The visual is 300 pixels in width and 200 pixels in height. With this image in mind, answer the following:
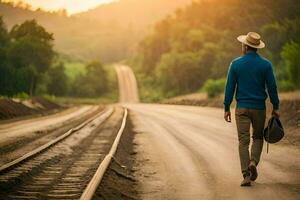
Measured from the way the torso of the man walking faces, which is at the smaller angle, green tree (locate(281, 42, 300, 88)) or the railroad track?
the green tree

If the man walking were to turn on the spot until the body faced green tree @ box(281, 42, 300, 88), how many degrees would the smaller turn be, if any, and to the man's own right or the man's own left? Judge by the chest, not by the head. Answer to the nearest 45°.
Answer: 0° — they already face it

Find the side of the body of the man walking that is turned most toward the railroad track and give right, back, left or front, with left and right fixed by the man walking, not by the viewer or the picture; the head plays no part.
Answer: left

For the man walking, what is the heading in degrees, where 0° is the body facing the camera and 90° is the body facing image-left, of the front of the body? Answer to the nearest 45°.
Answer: approximately 180°
